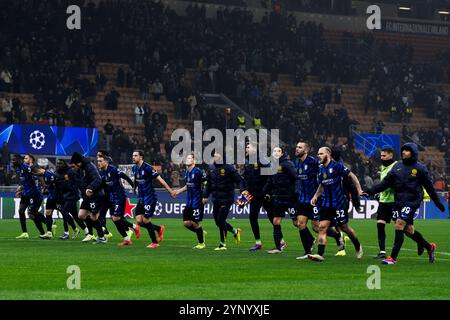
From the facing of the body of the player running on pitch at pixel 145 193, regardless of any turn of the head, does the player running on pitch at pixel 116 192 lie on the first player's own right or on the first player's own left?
on the first player's own right

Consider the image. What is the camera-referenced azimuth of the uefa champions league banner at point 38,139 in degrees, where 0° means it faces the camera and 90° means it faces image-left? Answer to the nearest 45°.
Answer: approximately 0°

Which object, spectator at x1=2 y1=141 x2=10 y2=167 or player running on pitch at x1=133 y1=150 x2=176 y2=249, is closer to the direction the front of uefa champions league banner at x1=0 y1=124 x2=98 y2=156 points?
the player running on pitch

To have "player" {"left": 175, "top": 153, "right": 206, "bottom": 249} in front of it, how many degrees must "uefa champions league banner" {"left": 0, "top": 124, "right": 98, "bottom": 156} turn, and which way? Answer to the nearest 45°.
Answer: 0° — it already faces them

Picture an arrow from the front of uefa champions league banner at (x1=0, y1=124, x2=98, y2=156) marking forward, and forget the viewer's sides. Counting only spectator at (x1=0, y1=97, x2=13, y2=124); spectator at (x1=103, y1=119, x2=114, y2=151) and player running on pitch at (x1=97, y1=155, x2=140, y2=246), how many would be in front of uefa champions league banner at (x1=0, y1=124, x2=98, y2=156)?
1
